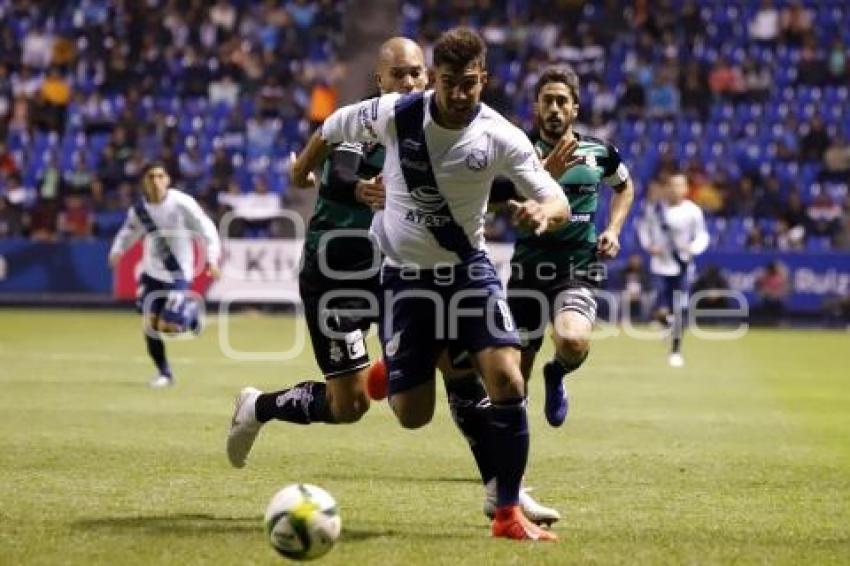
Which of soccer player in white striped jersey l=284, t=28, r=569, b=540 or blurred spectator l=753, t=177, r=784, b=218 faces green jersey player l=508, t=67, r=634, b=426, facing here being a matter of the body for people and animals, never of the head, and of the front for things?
the blurred spectator

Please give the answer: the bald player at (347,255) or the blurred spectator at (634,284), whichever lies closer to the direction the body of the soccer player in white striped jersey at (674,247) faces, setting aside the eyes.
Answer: the bald player

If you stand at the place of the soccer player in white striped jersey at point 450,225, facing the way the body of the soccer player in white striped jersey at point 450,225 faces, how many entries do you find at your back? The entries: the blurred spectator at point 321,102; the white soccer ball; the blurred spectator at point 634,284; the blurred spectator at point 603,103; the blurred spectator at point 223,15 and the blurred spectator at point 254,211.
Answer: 5

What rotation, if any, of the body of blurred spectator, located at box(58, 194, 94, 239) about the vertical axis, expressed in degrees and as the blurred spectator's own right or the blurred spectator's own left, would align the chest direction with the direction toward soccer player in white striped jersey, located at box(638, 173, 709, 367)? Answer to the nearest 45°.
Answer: approximately 45° to the blurred spectator's own left

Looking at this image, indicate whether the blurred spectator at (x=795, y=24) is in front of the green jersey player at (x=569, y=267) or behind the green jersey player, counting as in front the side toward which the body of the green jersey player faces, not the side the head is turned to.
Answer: behind

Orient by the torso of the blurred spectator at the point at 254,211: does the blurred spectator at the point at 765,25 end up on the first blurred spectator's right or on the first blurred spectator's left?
on the first blurred spectator's left

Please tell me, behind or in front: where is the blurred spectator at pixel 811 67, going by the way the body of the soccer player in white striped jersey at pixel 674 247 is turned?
behind

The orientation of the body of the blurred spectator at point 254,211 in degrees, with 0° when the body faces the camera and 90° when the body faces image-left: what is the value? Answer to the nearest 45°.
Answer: approximately 0°

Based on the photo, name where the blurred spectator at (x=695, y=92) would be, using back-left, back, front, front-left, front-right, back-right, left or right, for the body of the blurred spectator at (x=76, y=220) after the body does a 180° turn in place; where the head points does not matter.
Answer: right
